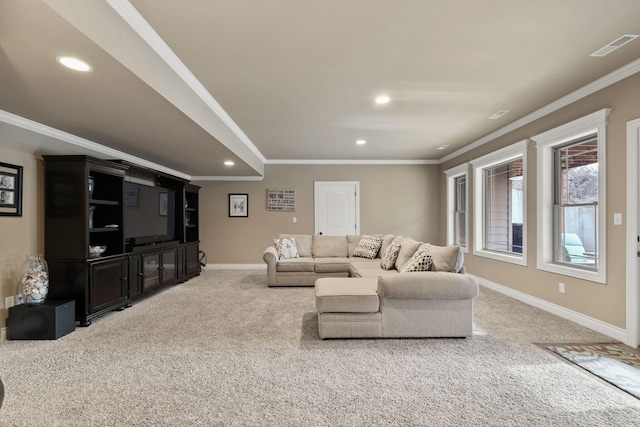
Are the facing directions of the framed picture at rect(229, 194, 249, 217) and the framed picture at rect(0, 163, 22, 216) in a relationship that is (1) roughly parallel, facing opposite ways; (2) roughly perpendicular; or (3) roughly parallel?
roughly perpendicular

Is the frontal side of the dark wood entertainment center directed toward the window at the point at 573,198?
yes

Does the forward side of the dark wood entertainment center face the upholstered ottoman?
yes

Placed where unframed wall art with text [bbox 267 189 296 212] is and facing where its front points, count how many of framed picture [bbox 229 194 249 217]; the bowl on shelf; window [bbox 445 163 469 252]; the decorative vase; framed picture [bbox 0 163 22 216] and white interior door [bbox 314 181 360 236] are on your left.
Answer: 2

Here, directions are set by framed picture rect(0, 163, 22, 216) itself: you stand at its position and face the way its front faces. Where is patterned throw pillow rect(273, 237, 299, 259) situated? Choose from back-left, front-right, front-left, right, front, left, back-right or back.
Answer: front-left

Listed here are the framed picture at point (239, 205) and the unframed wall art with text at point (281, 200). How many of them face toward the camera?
2

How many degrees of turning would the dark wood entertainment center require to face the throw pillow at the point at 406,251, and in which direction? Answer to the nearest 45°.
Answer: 0° — it already faces it

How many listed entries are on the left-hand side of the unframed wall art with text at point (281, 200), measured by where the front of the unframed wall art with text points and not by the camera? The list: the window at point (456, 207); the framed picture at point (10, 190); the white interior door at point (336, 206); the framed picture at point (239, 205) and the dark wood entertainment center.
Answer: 2

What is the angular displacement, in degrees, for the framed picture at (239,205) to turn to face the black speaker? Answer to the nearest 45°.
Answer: approximately 45° to its right

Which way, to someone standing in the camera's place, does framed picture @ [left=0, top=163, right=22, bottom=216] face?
facing the viewer and to the right of the viewer

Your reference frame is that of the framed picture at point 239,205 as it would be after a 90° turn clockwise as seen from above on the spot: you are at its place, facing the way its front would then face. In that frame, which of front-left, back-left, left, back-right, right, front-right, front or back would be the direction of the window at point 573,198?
back-left

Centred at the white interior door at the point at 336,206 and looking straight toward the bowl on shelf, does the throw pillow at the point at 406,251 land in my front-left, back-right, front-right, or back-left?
front-left

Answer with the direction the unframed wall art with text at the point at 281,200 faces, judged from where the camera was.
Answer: facing the viewer

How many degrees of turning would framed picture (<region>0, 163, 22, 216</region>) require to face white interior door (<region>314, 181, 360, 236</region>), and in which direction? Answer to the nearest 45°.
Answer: approximately 45° to its left

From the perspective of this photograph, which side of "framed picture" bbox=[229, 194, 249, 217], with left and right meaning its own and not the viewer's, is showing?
front

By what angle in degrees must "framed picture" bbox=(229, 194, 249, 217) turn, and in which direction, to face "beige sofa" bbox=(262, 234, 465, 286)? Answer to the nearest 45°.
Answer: approximately 45° to its left

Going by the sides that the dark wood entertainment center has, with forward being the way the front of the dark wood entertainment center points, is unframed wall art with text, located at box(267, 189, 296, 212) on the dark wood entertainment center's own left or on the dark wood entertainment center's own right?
on the dark wood entertainment center's own left

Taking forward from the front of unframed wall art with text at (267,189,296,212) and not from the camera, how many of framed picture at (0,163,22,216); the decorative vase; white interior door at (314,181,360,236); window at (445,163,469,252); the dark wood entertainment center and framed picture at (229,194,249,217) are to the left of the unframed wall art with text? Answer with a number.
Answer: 2
